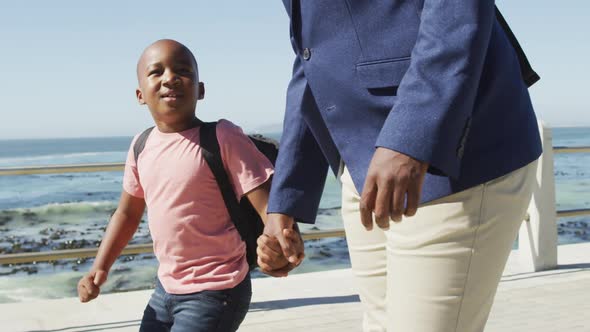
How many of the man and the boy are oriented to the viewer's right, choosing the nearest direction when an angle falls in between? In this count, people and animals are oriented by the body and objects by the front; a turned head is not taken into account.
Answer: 0

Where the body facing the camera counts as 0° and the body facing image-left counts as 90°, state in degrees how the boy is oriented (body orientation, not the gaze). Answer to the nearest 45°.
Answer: approximately 45°

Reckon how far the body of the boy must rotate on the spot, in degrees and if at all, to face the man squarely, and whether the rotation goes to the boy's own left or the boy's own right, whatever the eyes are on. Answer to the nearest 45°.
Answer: approximately 90° to the boy's own left

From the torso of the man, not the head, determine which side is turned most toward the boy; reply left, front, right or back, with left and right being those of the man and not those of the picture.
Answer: right
